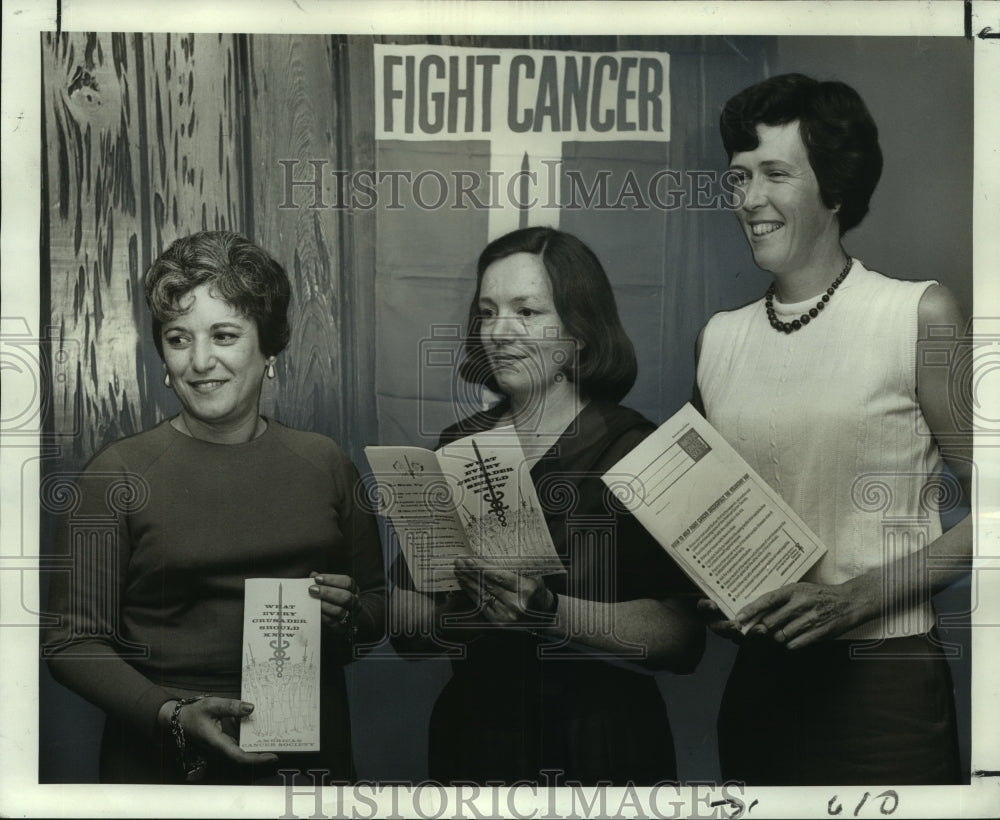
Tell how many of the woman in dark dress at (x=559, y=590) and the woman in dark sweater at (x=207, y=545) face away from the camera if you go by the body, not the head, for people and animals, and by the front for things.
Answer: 0

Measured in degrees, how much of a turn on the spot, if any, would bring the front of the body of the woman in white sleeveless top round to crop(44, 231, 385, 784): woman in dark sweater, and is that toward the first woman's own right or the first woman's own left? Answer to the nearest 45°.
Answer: approximately 45° to the first woman's own right

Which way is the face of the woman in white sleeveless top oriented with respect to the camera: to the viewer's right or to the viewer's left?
to the viewer's left

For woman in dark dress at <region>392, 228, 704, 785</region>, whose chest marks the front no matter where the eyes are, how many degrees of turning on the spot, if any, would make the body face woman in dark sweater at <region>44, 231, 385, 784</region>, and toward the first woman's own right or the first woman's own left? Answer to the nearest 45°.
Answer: approximately 45° to the first woman's own right

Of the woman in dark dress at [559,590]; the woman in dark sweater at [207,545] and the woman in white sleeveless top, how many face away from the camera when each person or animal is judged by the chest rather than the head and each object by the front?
0

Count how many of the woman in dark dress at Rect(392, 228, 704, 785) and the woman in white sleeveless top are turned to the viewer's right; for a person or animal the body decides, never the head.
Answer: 0

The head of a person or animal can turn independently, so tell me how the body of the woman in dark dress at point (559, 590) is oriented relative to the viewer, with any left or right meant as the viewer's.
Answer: facing the viewer and to the left of the viewer

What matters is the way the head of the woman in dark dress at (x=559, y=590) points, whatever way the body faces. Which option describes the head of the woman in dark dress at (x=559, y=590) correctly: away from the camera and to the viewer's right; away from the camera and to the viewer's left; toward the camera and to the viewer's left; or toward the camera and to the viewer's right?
toward the camera and to the viewer's left

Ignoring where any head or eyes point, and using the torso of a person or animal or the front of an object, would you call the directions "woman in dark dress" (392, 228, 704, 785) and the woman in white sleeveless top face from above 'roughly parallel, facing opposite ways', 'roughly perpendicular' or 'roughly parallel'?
roughly parallel

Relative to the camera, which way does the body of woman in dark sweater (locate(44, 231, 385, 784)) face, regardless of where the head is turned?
toward the camera

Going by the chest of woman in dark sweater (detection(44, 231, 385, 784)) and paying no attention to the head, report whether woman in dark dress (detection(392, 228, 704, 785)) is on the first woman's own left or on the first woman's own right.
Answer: on the first woman's own left

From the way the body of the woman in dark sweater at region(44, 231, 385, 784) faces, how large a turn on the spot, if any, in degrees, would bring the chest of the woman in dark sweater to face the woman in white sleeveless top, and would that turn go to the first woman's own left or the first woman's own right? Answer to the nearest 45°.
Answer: approximately 90° to the first woman's own left
